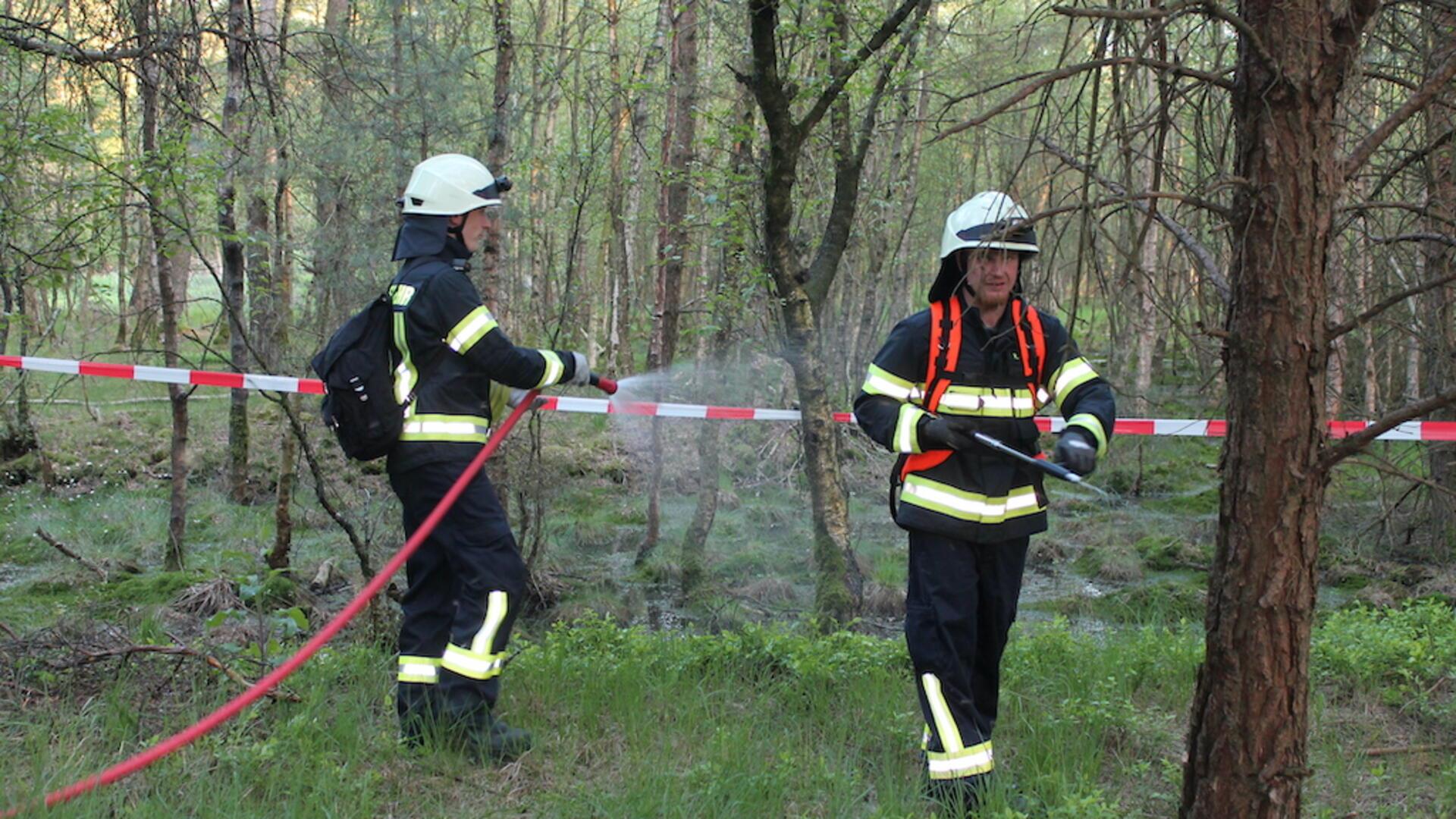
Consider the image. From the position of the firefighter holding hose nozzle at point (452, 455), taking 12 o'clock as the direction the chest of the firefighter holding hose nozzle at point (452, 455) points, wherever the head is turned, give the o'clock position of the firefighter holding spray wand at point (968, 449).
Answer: the firefighter holding spray wand at point (968, 449) is roughly at 1 o'clock from the firefighter holding hose nozzle at point (452, 455).

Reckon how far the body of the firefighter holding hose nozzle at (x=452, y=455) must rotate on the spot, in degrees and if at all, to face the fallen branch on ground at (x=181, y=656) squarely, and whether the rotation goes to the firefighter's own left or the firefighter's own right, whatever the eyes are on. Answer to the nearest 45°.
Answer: approximately 180°

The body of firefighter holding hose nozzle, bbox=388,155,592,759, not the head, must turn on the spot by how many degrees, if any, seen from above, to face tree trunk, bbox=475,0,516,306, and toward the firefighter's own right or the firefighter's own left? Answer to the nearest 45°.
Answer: approximately 90° to the firefighter's own left

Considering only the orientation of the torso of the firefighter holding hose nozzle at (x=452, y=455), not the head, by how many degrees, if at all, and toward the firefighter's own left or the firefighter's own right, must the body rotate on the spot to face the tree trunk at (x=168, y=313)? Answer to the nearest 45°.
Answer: approximately 135° to the firefighter's own left

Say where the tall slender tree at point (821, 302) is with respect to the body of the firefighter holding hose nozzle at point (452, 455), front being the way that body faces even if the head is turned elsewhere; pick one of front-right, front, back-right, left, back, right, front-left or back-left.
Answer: front-left

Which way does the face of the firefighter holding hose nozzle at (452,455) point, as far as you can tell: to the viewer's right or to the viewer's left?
to the viewer's right

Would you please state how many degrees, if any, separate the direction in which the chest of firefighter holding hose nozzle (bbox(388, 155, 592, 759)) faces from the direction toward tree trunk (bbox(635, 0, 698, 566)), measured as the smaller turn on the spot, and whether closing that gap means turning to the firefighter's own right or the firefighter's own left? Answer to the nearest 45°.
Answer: approximately 90° to the firefighter's own left

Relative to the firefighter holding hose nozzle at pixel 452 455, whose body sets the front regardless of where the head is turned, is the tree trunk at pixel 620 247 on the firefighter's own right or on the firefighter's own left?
on the firefighter's own left

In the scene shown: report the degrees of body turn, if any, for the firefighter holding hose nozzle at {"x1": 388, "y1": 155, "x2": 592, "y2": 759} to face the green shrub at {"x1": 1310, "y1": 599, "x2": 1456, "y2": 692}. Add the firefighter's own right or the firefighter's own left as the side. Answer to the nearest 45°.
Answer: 0° — they already face it

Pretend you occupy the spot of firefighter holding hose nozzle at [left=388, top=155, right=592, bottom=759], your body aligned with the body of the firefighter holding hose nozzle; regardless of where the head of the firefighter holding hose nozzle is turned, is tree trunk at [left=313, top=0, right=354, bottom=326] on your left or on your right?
on your left

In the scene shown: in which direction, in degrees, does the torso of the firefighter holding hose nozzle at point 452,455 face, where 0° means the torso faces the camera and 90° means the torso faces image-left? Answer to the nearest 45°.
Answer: approximately 270°

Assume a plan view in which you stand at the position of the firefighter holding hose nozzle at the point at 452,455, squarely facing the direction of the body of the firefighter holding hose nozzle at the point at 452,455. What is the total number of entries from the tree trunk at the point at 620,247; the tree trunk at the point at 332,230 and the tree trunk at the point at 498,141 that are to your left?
3
